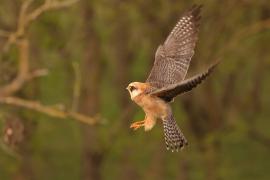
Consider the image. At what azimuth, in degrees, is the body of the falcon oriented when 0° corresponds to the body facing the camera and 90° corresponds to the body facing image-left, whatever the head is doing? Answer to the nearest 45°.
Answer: approximately 90°
